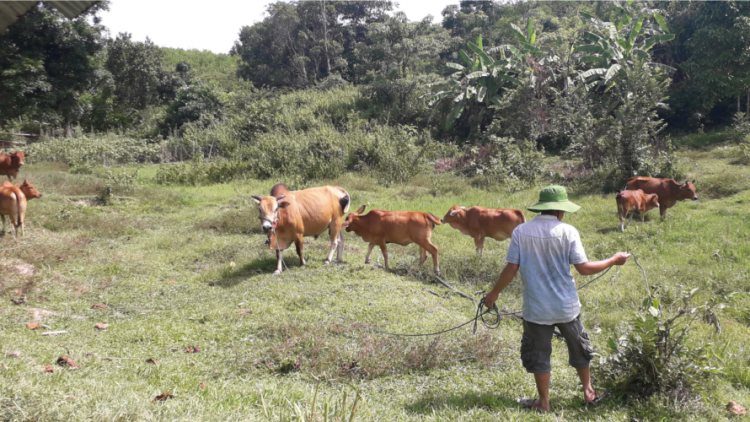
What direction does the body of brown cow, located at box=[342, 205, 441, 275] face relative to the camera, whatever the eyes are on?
to the viewer's left

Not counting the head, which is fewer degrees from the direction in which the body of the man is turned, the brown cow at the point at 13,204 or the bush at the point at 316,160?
the bush

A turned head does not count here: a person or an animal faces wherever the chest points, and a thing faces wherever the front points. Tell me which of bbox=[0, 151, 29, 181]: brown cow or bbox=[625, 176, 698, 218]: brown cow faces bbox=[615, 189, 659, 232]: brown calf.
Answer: bbox=[0, 151, 29, 181]: brown cow

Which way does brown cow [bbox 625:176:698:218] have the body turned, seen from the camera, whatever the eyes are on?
to the viewer's right

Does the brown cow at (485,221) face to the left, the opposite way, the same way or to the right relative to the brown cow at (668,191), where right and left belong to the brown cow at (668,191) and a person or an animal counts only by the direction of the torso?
the opposite way

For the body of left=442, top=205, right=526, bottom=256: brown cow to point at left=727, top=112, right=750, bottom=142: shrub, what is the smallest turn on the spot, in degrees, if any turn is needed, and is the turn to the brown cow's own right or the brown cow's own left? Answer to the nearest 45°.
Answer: approximately 135° to the brown cow's own right

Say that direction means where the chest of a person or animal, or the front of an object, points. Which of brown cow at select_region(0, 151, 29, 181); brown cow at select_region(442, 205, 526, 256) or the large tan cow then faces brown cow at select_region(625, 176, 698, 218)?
brown cow at select_region(0, 151, 29, 181)

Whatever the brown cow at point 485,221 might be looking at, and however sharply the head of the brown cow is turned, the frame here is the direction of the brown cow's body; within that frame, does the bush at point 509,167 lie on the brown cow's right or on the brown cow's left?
on the brown cow's right

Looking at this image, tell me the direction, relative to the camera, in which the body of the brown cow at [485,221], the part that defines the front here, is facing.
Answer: to the viewer's left

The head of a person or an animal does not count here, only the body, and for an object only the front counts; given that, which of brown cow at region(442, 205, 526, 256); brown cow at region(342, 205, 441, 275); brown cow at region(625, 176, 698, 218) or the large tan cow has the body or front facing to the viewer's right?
brown cow at region(625, 176, 698, 218)

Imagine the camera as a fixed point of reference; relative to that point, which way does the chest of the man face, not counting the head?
away from the camera

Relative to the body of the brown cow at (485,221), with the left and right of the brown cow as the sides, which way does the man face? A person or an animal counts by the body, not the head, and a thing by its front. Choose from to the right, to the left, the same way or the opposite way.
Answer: to the right

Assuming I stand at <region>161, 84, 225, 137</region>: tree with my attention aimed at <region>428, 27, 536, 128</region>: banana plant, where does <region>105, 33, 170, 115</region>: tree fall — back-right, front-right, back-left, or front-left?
back-left

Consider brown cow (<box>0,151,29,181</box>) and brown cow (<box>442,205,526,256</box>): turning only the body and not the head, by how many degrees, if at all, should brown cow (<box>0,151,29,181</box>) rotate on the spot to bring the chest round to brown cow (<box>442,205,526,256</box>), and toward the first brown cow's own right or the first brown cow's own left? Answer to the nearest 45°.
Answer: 0° — it already faces it
